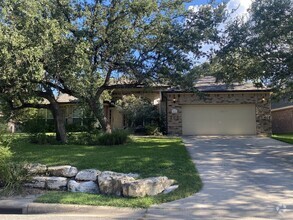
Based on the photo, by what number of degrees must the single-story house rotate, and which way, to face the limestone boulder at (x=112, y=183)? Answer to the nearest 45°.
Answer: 0° — it already faces it

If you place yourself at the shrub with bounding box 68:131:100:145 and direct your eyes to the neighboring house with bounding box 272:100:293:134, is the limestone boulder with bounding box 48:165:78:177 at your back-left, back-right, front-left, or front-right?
back-right

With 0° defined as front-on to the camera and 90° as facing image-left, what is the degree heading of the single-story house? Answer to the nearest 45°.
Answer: approximately 0°

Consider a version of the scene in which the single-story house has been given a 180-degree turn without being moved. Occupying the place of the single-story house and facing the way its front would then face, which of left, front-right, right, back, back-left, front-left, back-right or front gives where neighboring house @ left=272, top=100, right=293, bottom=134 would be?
front-right

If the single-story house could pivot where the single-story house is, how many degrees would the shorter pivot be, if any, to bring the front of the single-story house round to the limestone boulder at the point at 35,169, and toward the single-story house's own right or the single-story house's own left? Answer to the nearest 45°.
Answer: approximately 45° to the single-story house's own right

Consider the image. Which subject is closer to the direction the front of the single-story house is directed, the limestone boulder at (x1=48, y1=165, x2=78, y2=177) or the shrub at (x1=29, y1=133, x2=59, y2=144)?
the limestone boulder
